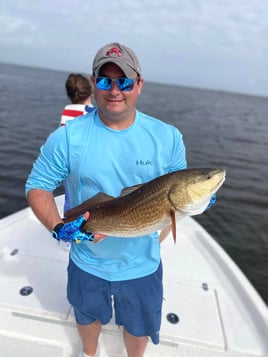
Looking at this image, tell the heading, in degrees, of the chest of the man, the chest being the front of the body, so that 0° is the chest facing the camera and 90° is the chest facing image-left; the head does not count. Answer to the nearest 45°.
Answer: approximately 0°

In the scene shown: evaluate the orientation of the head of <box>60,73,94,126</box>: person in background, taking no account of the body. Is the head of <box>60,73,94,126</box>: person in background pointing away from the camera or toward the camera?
away from the camera

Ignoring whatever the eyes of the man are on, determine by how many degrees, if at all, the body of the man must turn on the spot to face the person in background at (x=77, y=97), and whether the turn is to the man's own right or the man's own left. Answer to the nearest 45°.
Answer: approximately 180°

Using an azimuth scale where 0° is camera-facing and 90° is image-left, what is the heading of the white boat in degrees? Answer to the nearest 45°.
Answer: approximately 180°
